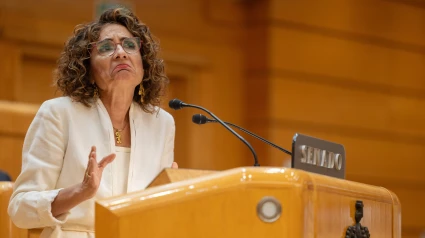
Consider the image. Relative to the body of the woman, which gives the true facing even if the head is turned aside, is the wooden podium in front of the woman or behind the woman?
in front

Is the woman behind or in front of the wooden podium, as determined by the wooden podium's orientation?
behind

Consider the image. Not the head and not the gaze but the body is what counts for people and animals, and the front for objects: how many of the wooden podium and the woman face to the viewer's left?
0

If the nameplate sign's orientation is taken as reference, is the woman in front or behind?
behind

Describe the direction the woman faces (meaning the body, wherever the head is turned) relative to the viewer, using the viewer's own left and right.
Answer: facing the viewer and to the right of the viewer
